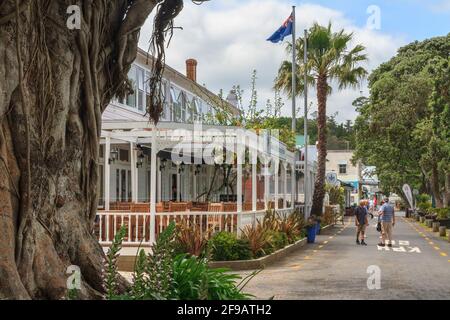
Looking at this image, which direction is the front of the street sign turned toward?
toward the camera

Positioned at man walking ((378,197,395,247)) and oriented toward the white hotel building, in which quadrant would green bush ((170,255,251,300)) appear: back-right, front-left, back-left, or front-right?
front-left

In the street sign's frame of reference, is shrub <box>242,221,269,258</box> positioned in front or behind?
in front

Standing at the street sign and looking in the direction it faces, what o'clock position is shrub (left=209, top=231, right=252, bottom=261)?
The shrub is roughly at 12 o'clock from the street sign.

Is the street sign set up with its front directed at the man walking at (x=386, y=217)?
yes

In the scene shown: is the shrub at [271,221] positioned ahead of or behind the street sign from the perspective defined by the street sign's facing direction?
ahead

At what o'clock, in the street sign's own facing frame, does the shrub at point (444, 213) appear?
The shrub is roughly at 11 o'clock from the street sign.

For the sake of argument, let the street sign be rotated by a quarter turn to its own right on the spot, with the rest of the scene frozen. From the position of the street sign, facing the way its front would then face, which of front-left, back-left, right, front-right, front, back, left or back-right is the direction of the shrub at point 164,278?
left

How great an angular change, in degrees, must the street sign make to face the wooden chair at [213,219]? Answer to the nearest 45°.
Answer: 0° — it already faces it

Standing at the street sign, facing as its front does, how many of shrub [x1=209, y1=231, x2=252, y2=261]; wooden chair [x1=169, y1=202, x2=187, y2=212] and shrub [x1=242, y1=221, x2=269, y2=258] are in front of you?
3

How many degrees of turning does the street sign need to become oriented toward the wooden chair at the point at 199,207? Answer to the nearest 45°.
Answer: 0° — it already faces it

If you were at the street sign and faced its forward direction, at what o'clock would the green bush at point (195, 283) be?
The green bush is roughly at 12 o'clock from the street sign.

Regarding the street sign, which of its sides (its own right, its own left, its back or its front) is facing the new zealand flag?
front

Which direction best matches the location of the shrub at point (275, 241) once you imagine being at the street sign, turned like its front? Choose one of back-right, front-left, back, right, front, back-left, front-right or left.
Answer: front

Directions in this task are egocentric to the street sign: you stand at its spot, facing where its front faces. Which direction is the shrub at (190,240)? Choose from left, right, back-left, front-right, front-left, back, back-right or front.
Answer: front

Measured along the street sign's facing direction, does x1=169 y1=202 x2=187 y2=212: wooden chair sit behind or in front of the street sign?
in front

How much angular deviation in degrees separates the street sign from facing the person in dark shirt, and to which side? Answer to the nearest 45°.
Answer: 0° — it already faces them
